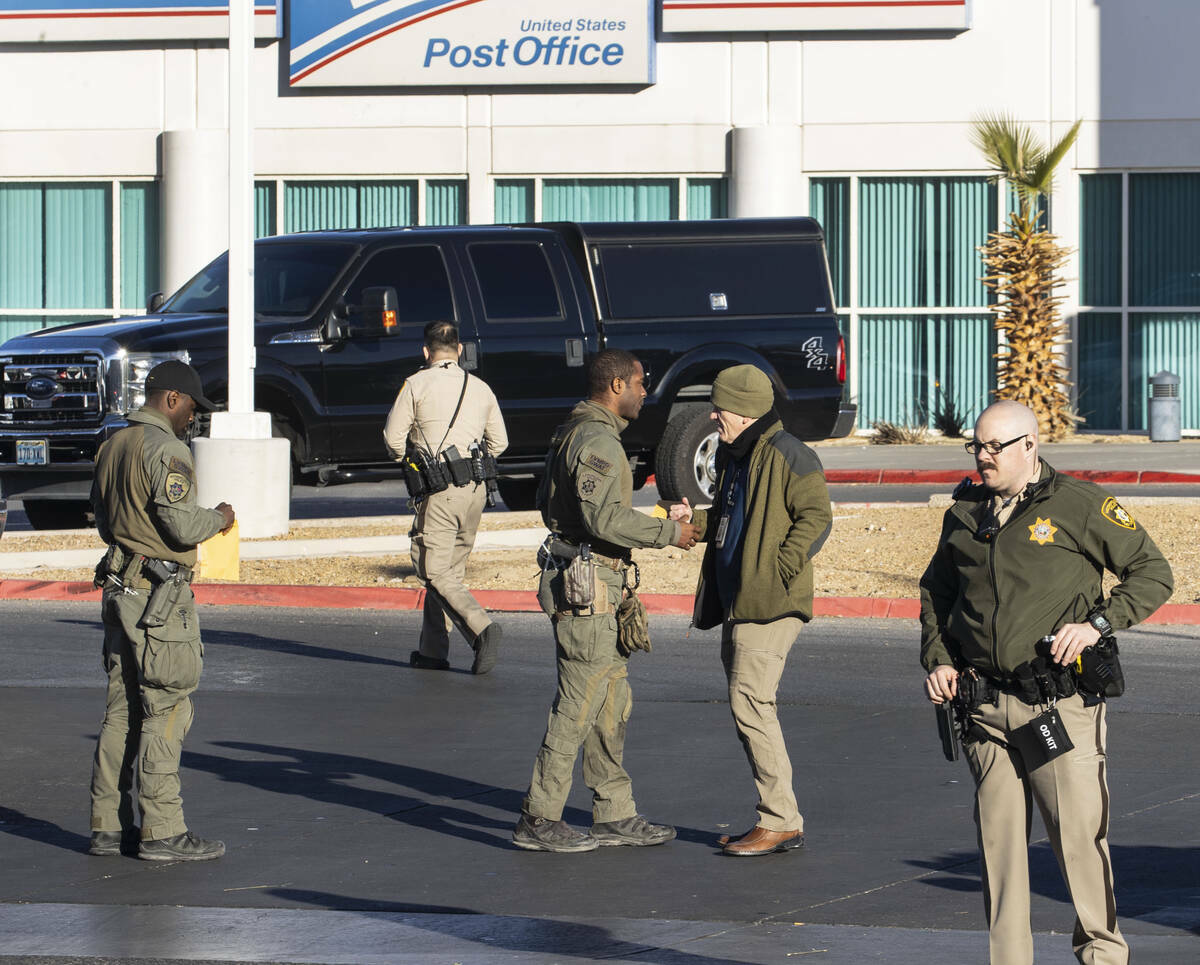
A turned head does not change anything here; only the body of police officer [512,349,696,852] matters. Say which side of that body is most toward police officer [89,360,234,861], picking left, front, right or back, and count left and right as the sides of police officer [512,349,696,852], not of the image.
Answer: back

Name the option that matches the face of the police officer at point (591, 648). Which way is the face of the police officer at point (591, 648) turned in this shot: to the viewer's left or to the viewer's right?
to the viewer's right

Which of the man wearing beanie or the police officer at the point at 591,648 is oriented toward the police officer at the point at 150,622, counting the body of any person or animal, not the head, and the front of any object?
the man wearing beanie

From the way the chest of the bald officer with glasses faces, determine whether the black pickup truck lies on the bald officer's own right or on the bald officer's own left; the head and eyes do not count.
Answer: on the bald officer's own right

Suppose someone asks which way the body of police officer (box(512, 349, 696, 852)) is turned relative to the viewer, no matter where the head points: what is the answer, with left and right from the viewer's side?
facing to the right of the viewer

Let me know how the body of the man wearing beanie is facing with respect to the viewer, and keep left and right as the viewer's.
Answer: facing to the left of the viewer

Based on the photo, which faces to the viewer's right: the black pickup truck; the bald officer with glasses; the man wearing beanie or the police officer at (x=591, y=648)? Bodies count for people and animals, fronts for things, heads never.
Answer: the police officer

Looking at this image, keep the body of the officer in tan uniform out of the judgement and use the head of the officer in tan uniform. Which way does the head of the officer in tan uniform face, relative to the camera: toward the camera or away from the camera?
away from the camera

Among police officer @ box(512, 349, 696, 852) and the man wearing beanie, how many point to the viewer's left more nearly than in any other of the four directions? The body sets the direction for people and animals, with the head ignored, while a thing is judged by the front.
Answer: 1

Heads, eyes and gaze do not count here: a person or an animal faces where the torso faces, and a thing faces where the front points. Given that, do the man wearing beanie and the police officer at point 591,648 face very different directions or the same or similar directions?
very different directions

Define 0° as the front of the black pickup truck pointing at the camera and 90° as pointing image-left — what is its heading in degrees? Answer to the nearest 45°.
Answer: approximately 45°

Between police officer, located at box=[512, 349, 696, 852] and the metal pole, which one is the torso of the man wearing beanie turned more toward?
the police officer

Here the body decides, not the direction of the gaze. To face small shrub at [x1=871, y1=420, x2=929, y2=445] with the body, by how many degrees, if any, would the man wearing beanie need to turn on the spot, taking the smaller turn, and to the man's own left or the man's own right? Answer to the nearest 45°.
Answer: approximately 90° to the man's own right

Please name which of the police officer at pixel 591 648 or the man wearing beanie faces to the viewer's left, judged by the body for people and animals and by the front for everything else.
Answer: the man wearing beanie
